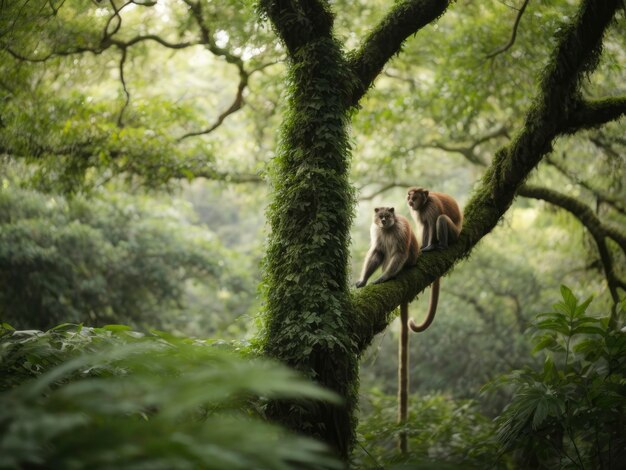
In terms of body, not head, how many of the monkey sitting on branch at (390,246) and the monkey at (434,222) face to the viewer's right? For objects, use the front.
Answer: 0

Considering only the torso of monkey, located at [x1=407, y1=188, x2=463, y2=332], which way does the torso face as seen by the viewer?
to the viewer's left

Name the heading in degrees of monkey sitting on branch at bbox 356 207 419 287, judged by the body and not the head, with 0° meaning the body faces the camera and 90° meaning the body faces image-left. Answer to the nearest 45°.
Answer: approximately 45°
